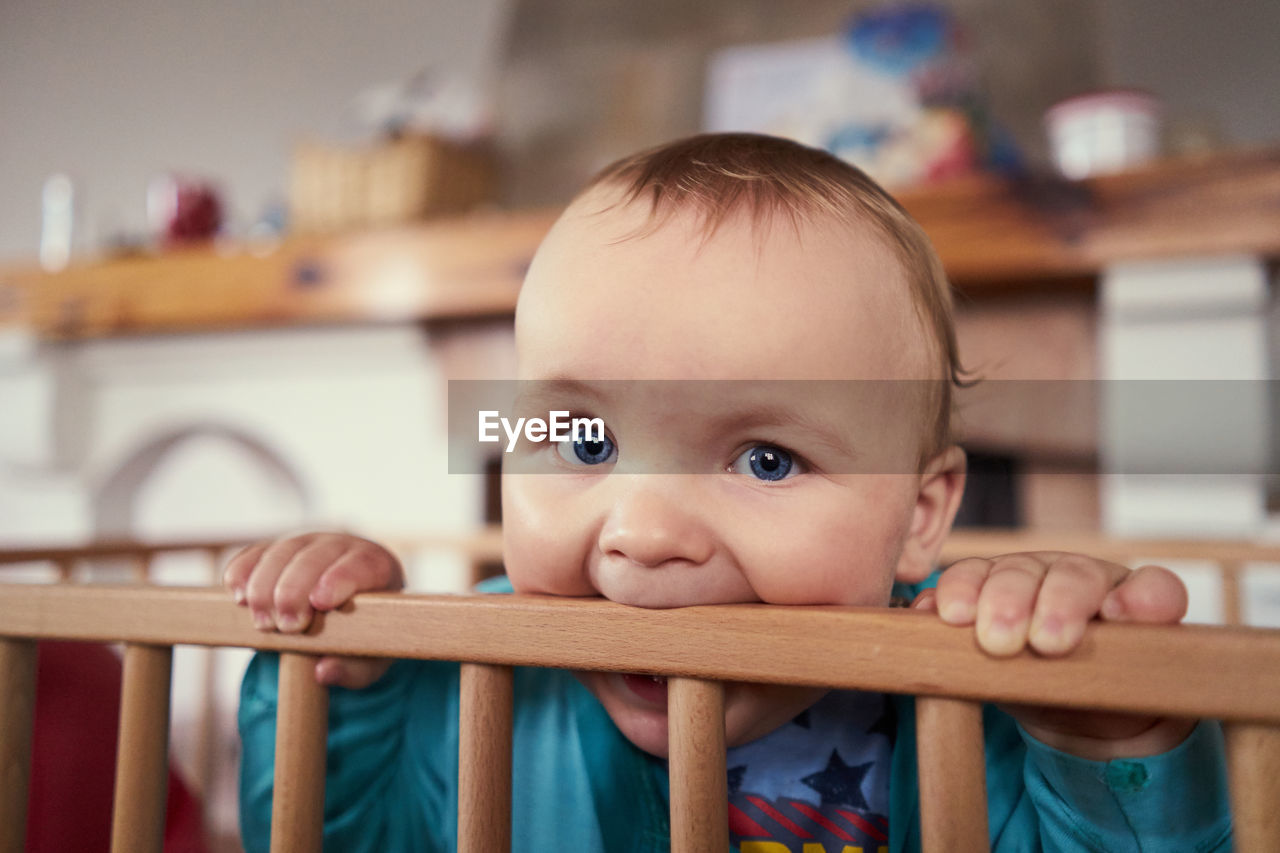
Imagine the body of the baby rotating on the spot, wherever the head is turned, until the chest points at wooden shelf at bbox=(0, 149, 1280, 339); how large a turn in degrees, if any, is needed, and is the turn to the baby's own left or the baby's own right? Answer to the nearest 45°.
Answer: approximately 180°

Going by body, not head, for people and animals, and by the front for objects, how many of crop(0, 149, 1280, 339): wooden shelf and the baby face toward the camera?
2

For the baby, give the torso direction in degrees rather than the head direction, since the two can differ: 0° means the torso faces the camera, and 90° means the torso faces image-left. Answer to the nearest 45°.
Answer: approximately 0°

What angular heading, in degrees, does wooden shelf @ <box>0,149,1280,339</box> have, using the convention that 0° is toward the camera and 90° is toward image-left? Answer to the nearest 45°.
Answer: approximately 0°

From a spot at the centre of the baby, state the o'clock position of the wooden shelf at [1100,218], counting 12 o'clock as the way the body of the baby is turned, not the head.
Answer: The wooden shelf is roughly at 7 o'clock from the baby.

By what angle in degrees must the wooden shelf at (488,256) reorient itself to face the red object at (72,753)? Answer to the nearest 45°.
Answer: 0° — it already faces it

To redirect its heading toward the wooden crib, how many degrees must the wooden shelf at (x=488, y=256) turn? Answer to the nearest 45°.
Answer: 0° — it already faces it
